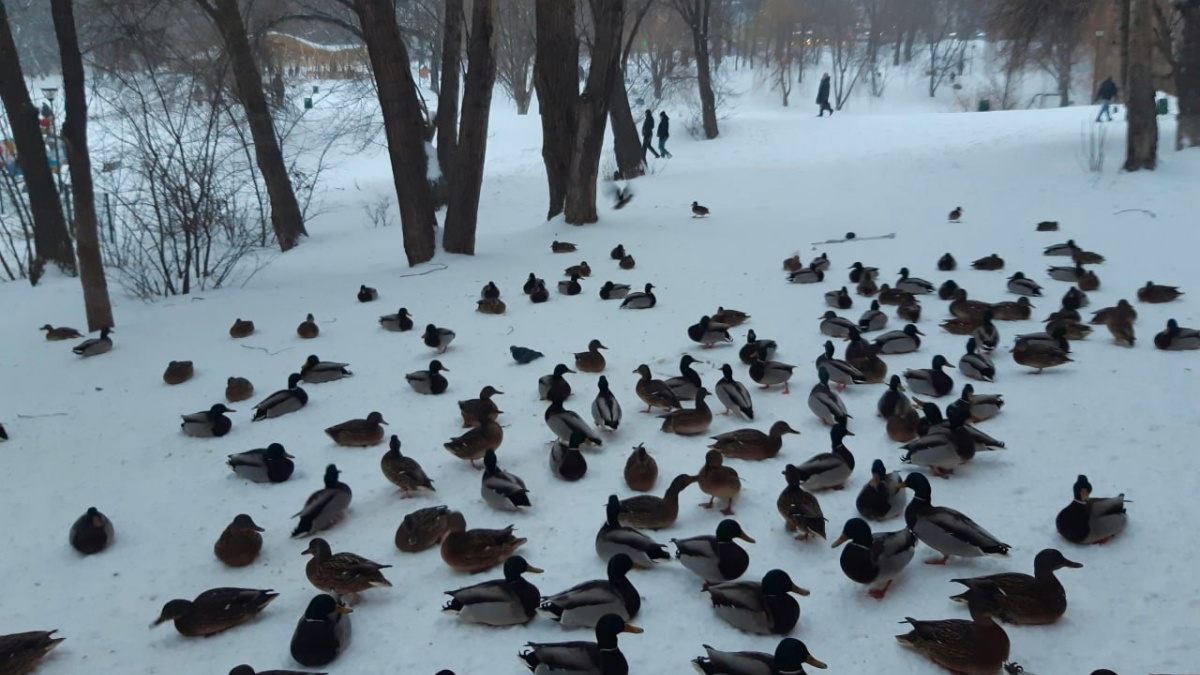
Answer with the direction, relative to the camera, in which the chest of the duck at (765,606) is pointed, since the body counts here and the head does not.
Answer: to the viewer's right

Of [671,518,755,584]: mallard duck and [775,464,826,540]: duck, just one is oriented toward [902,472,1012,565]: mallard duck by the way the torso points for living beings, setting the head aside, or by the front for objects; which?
[671,518,755,584]: mallard duck

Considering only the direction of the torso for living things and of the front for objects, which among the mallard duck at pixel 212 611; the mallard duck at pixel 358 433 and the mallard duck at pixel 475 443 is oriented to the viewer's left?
the mallard duck at pixel 212 611

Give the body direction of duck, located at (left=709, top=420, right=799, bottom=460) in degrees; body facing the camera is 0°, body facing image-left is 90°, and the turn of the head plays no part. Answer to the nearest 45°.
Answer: approximately 270°

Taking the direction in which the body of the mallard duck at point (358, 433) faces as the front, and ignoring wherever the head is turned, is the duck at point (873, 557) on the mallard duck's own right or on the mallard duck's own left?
on the mallard duck's own right

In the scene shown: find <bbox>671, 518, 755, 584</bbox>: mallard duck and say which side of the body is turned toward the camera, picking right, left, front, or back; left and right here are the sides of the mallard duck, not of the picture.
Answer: right

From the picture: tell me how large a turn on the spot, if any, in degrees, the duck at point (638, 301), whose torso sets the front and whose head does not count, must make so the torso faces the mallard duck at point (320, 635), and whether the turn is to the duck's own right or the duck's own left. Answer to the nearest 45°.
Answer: approximately 90° to the duck's own right

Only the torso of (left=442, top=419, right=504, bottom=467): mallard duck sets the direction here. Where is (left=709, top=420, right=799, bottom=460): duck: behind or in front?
in front

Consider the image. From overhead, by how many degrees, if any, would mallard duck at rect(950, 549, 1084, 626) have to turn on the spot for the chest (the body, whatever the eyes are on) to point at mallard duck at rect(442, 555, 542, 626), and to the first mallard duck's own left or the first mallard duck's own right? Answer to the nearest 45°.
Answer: approximately 180°

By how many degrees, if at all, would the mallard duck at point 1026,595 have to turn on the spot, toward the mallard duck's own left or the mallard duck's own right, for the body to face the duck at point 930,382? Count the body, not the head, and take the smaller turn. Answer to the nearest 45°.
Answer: approximately 90° to the mallard duck's own left

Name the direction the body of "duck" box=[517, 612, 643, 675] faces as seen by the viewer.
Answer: to the viewer's right

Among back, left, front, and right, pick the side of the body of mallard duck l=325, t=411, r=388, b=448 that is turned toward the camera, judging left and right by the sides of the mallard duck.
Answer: right
